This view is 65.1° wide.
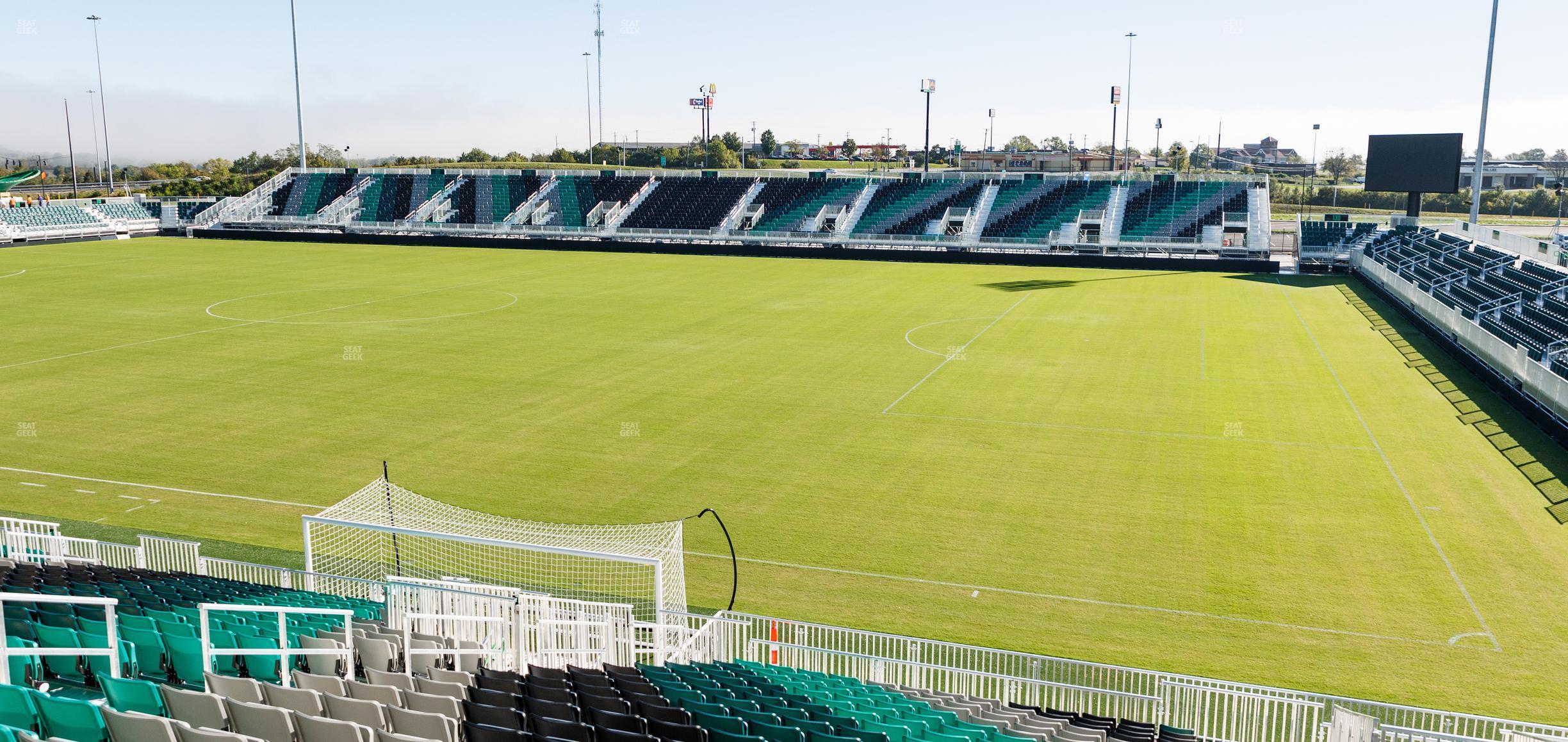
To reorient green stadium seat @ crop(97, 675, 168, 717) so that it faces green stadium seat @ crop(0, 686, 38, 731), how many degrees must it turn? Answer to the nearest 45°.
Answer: approximately 135° to its left

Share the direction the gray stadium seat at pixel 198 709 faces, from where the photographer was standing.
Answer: facing away from the viewer and to the right of the viewer

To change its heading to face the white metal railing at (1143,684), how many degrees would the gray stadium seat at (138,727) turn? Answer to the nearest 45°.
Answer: approximately 45° to its right

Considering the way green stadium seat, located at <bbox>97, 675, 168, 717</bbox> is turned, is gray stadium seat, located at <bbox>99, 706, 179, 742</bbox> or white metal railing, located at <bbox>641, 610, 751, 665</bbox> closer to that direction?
the white metal railing

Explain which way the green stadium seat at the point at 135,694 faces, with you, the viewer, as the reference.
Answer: facing away from the viewer and to the right of the viewer

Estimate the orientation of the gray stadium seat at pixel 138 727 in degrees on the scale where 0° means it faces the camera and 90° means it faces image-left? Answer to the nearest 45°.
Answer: approximately 225°

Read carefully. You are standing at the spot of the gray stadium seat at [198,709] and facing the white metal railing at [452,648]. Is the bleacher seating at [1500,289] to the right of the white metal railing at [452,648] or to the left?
right
